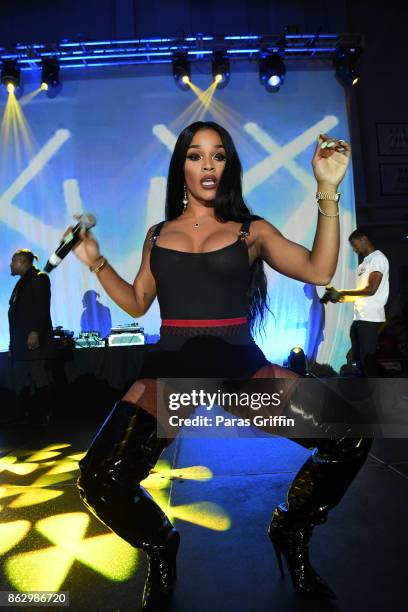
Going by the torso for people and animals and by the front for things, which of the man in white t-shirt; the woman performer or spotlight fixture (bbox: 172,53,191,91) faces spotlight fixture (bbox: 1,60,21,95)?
the man in white t-shirt

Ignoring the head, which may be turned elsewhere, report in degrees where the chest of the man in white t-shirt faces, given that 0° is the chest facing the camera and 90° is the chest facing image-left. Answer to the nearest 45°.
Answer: approximately 90°

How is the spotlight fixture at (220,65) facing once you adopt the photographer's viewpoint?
facing the viewer and to the left of the viewer

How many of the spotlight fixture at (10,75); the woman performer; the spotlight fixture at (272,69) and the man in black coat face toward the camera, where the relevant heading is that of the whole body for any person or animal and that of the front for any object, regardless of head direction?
3

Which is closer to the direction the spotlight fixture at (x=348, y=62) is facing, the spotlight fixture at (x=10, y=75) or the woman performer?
the woman performer

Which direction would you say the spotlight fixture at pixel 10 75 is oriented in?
toward the camera

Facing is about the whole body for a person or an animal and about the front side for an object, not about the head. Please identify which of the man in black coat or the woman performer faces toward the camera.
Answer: the woman performer

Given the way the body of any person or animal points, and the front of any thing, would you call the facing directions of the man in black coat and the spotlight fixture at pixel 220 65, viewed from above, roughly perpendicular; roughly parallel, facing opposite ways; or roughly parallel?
roughly perpendicular

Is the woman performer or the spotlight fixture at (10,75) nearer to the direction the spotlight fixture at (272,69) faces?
the woman performer

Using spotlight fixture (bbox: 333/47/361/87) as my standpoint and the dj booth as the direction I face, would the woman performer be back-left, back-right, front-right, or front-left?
front-left

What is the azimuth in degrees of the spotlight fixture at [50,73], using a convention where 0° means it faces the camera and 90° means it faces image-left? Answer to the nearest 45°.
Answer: approximately 45°
